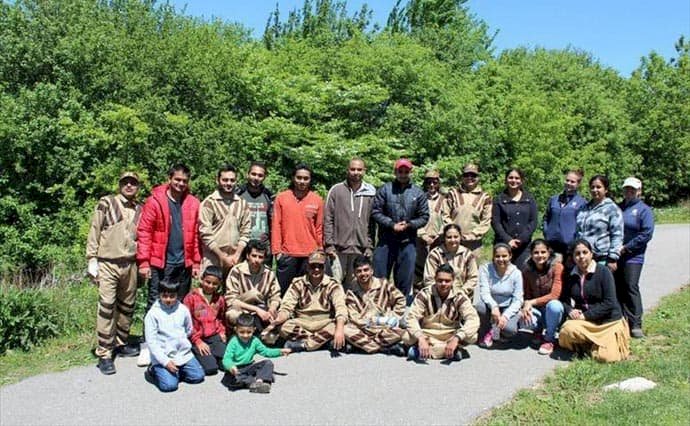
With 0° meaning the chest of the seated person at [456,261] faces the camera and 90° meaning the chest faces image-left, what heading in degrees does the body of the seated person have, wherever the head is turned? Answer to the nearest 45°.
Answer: approximately 0°

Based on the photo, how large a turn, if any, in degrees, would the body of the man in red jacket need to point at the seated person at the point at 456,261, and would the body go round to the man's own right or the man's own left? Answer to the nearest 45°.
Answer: approximately 90° to the man's own left

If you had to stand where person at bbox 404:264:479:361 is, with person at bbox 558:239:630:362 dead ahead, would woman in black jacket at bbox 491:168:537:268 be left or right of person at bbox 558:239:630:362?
left

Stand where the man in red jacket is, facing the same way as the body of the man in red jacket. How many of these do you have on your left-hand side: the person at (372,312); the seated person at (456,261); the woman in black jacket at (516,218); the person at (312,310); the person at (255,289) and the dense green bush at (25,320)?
5

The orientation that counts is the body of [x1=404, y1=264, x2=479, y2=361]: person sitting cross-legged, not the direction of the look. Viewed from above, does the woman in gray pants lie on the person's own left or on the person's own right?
on the person's own left

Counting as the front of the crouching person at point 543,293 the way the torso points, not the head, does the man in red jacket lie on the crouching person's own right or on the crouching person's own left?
on the crouching person's own right
